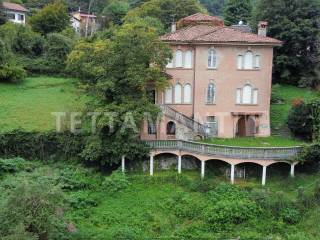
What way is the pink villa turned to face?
toward the camera

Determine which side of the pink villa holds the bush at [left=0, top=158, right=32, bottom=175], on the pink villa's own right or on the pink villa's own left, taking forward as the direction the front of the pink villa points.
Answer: on the pink villa's own right

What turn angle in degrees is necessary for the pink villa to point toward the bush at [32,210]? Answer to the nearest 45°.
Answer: approximately 45° to its right

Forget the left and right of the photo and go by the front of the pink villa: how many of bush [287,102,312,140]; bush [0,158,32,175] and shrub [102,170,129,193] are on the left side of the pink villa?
1

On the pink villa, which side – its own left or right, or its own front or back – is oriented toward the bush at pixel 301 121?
left
